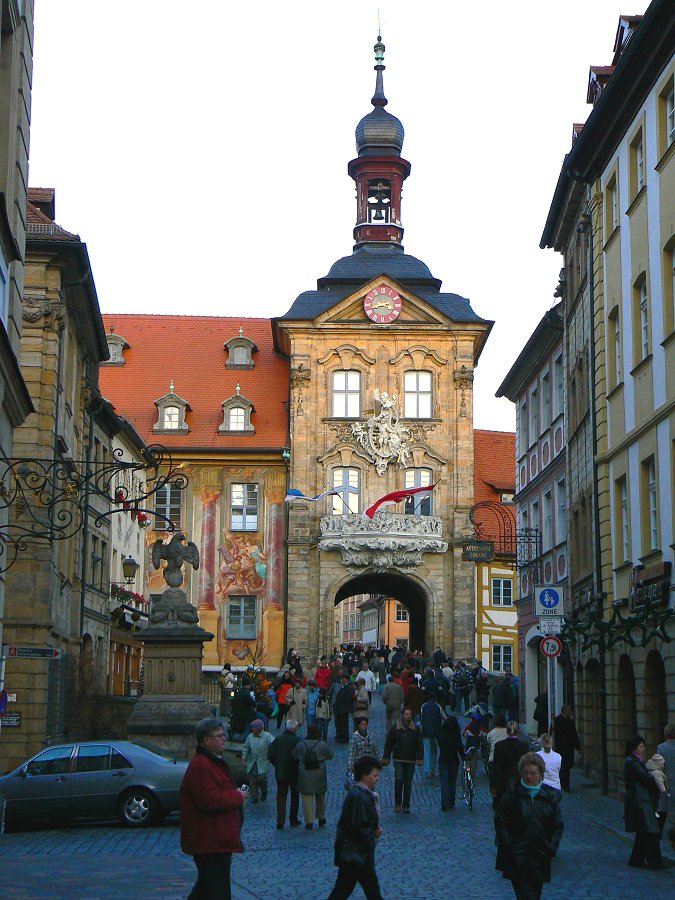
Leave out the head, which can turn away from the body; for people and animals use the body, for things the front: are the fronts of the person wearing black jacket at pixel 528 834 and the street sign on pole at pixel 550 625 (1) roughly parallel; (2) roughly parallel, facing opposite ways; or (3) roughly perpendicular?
roughly parallel

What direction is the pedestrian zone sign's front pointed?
toward the camera

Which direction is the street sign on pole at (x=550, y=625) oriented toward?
toward the camera

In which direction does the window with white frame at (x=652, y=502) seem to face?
to the viewer's left

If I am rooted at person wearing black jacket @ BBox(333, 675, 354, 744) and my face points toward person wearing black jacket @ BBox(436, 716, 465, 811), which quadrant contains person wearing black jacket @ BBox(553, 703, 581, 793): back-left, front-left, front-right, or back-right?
front-left

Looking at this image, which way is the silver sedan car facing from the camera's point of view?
to the viewer's left

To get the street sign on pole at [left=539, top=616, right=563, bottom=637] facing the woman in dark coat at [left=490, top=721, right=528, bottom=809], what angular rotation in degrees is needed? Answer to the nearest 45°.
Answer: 0° — it already faces them

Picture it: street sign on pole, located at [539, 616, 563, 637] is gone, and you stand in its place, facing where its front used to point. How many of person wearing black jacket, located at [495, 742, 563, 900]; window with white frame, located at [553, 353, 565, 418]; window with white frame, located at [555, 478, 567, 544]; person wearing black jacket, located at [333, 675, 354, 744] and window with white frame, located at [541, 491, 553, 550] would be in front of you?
1

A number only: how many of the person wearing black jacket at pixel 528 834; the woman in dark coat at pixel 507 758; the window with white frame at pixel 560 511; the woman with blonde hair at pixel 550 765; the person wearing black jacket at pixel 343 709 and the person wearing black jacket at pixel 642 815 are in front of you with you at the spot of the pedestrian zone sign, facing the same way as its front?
4

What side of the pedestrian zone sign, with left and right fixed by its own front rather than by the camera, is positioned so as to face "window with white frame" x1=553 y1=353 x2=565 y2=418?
back
